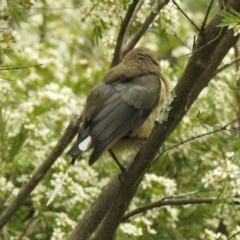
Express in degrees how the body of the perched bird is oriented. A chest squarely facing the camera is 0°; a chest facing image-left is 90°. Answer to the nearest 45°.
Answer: approximately 225°
